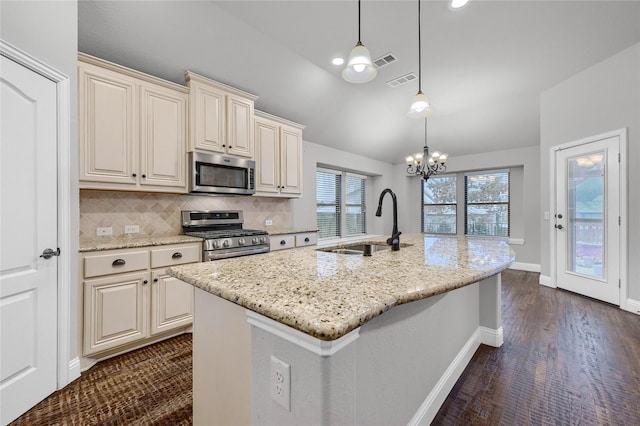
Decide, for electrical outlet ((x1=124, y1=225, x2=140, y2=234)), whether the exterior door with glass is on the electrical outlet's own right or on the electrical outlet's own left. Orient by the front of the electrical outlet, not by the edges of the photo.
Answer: on the electrical outlet's own left

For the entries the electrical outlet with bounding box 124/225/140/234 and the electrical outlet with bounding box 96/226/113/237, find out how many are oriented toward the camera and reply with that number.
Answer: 2

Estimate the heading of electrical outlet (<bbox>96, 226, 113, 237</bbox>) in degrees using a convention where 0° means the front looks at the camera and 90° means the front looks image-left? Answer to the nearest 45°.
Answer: approximately 0°

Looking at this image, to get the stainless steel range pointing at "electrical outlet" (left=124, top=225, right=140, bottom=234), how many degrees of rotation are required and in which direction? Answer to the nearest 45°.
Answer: approximately 135° to its right

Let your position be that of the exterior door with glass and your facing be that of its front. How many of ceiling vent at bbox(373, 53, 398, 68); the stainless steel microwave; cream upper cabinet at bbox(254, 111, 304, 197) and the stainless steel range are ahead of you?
4

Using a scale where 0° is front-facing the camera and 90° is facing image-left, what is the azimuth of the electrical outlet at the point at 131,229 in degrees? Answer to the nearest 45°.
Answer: approximately 0°

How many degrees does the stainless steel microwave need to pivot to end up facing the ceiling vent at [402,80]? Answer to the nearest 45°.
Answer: approximately 45° to its left

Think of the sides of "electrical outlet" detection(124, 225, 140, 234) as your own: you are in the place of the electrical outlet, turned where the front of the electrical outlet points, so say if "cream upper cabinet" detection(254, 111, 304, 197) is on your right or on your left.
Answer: on your left

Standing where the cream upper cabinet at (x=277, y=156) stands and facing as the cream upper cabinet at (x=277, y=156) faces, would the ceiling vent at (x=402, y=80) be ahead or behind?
ahead
